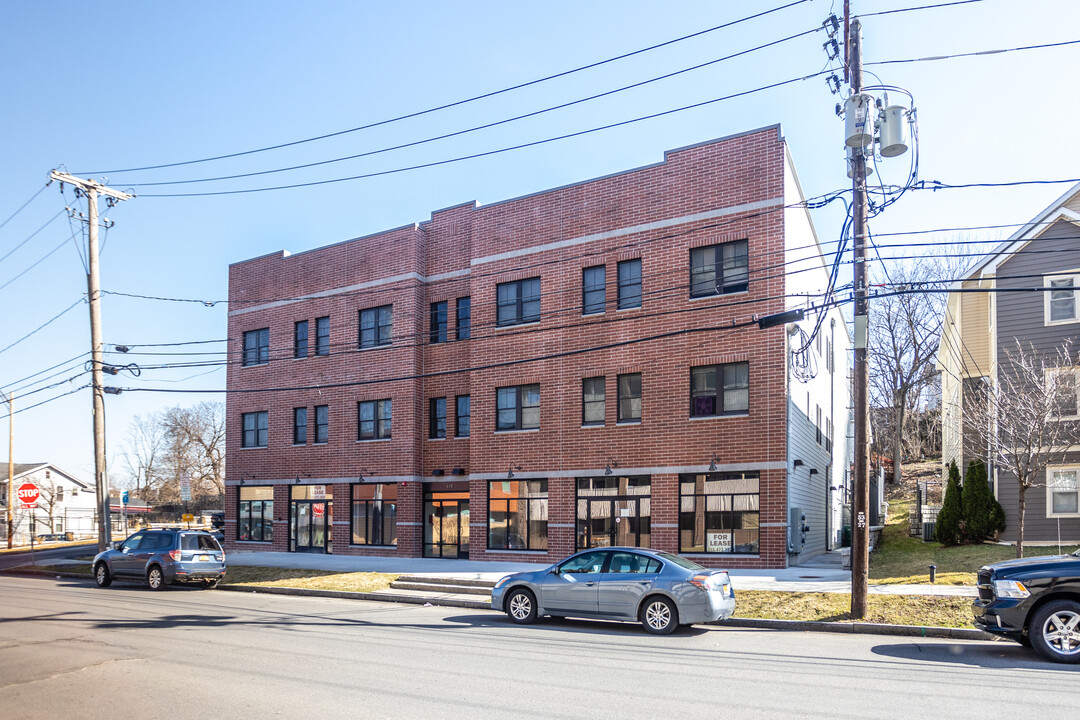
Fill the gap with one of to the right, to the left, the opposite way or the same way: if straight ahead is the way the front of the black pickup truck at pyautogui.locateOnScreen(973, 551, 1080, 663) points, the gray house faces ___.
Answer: to the left

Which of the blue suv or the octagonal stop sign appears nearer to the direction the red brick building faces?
the blue suv

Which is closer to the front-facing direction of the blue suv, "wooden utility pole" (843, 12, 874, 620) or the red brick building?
the red brick building

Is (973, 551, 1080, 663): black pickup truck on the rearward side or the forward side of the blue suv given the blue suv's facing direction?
on the rearward side

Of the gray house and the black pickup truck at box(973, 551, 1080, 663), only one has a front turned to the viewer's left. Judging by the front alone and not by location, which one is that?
the black pickup truck

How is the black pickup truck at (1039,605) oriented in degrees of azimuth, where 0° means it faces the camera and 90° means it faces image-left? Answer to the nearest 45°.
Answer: approximately 90°

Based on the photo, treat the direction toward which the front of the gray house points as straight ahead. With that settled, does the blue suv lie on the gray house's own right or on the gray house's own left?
on the gray house's own right

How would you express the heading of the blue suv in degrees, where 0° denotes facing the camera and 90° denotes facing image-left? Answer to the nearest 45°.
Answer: approximately 135°
